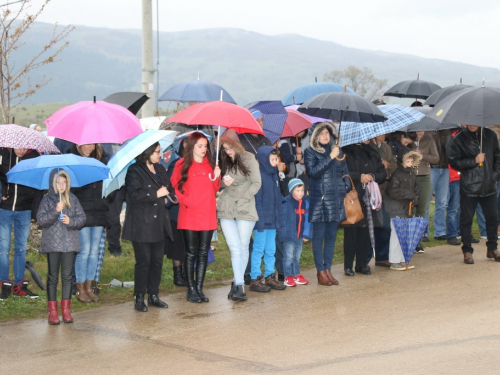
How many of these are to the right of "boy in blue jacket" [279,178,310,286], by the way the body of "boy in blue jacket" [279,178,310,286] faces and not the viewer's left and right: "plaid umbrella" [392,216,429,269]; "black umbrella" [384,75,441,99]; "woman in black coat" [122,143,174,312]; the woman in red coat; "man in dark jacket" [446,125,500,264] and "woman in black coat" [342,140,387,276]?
2

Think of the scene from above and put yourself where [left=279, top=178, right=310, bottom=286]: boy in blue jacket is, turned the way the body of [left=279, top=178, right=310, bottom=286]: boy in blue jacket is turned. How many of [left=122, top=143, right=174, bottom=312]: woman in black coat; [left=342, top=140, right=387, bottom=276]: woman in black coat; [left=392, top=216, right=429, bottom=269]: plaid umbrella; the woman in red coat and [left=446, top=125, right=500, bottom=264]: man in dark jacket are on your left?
3

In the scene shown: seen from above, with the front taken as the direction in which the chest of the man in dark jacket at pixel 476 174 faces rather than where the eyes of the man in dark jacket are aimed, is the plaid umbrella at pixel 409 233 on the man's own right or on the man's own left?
on the man's own right

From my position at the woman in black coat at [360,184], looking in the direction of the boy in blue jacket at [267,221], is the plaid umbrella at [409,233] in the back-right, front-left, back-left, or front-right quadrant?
back-left

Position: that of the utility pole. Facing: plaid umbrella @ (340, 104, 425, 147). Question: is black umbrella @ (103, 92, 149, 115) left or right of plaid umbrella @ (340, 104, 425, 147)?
right

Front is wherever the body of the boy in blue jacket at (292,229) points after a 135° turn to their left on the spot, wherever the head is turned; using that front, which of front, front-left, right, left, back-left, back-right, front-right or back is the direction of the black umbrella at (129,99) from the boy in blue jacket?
front-left

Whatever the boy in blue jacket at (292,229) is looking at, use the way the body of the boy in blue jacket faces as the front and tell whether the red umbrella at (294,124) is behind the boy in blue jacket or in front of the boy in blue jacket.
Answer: behind

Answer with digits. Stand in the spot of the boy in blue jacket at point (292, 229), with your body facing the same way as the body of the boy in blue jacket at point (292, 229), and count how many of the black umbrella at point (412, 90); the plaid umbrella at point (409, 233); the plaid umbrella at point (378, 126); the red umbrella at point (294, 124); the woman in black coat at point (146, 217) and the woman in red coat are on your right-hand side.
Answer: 2

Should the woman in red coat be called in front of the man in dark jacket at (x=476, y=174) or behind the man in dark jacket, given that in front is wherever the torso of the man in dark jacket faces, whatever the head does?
in front

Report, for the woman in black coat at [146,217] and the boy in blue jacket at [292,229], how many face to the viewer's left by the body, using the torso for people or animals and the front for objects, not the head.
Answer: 0

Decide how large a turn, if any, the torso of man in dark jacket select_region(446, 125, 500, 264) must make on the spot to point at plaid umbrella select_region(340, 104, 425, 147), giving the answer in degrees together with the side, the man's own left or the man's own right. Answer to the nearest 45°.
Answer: approximately 45° to the man's own right

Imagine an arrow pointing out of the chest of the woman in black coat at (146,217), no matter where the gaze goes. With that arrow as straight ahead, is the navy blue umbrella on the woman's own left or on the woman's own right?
on the woman's own left
